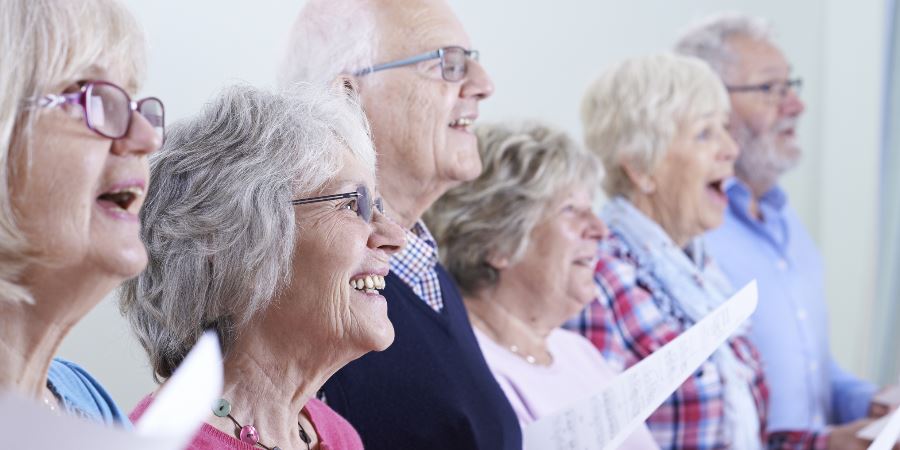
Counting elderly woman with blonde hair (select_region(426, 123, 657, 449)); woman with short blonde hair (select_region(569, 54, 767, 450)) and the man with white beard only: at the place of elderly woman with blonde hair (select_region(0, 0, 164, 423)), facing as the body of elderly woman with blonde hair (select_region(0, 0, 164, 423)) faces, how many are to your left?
3

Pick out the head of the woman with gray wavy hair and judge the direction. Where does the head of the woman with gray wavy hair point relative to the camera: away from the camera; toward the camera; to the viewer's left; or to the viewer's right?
to the viewer's right

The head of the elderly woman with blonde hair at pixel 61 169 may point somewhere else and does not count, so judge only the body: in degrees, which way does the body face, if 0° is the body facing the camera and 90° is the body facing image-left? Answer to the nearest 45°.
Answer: approximately 315°

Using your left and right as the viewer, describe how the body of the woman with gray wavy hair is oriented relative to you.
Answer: facing to the right of the viewer

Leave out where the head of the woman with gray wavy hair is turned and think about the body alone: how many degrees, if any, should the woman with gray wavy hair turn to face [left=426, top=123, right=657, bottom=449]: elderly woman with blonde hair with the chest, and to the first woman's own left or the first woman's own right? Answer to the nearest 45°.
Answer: approximately 45° to the first woman's own left

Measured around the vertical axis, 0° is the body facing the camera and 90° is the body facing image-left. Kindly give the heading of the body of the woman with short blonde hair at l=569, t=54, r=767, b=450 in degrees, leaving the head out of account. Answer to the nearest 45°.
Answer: approximately 315°

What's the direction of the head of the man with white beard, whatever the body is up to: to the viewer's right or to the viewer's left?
to the viewer's right

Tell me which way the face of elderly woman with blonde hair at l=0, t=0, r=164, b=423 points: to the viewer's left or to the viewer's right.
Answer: to the viewer's right

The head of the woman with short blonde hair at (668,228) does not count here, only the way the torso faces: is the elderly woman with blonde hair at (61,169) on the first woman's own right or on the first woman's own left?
on the first woman's own right

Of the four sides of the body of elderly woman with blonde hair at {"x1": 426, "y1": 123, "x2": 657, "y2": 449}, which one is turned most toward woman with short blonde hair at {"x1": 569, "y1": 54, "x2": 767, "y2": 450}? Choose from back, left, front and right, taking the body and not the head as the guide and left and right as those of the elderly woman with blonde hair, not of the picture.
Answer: left
